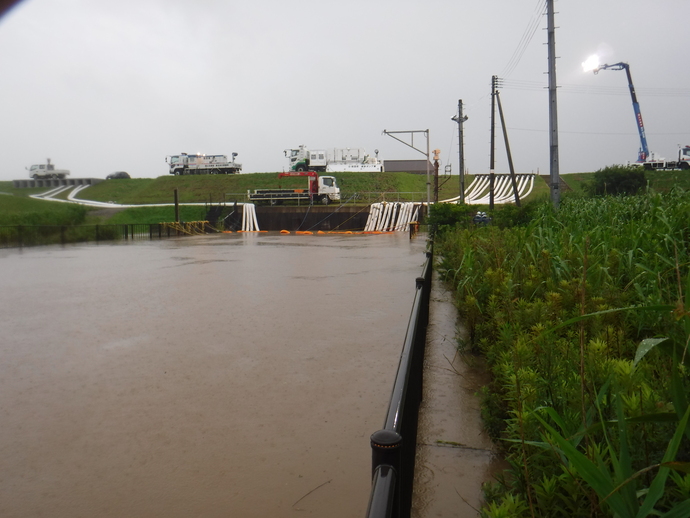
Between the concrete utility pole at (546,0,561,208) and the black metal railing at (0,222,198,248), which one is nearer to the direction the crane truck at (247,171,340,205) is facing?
the concrete utility pole

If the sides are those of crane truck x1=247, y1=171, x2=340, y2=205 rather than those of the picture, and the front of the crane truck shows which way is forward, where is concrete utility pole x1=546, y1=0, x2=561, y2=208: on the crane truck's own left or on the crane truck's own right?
on the crane truck's own right

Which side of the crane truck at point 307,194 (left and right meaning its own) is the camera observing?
right

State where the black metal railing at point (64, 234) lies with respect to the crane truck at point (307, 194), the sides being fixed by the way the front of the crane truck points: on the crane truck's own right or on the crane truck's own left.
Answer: on the crane truck's own right
